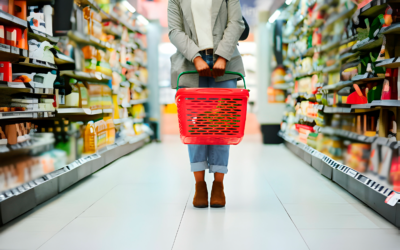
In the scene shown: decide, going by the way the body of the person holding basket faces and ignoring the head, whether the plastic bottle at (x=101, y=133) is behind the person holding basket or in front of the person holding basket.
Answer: behind

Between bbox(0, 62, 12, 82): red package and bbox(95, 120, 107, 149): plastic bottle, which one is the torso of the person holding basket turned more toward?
the red package

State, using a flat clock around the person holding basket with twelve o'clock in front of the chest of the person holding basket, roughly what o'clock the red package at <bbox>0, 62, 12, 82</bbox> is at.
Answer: The red package is roughly at 3 o'clock from the person holding basket.

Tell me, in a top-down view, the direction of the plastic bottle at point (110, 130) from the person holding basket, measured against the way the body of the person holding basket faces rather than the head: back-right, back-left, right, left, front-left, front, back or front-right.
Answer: back-right

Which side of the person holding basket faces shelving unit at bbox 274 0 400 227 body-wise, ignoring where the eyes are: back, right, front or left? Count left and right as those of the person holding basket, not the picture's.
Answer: left

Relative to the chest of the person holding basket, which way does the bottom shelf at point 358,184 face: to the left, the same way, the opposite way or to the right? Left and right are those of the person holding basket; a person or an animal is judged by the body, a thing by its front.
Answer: to the right

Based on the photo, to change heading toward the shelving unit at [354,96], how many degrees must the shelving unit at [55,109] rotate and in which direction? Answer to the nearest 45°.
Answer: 0° — it already faces it

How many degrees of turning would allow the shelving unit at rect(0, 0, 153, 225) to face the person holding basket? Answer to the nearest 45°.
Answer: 0° — it already faces them
